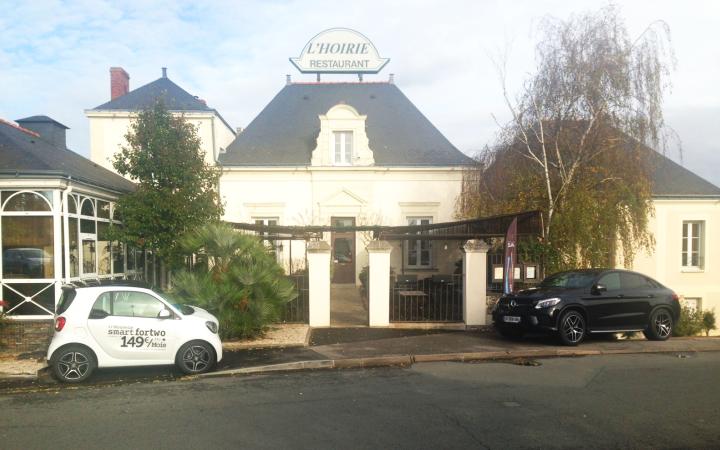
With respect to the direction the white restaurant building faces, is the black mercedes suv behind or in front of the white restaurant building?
in front

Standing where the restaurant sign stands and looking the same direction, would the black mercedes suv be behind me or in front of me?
in front

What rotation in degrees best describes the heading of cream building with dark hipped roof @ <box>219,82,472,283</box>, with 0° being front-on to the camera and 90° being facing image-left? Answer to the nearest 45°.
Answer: approximately 0°

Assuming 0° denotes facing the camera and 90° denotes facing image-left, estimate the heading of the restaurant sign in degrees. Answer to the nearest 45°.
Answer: approximately 0°

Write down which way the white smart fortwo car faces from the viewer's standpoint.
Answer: facing to the right of the viewer
